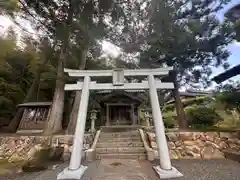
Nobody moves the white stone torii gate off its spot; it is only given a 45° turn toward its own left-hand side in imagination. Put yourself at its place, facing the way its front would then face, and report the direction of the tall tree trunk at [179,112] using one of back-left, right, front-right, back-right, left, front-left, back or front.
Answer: left

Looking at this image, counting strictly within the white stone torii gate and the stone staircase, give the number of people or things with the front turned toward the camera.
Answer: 2

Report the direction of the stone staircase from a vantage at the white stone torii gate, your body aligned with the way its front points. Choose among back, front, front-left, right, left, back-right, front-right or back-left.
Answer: back

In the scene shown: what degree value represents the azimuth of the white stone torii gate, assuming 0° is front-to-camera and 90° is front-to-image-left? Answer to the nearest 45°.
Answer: approximately 0°

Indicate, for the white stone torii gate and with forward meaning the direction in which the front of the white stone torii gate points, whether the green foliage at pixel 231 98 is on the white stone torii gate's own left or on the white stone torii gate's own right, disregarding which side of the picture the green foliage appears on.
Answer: on the white stone torii gate's own left

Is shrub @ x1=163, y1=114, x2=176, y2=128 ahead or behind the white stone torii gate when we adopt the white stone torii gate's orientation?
behind

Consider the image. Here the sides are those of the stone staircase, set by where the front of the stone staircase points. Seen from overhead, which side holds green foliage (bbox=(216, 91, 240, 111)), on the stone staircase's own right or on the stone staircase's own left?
on the stone staircase's own left

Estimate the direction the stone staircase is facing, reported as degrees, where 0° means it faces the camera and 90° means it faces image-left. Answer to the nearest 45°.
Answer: approximately 0°
